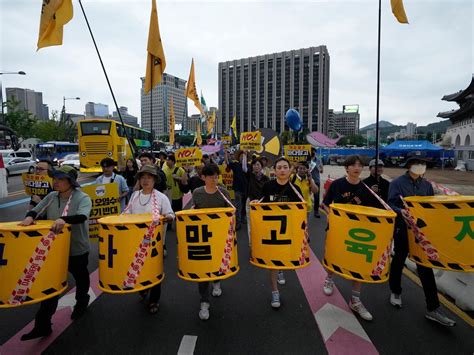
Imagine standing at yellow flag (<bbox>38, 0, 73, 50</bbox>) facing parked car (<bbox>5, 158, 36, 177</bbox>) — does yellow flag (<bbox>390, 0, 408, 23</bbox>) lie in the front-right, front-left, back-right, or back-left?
back-right

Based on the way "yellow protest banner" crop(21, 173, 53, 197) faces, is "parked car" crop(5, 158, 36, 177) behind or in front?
behind

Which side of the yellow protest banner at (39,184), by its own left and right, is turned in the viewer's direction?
front

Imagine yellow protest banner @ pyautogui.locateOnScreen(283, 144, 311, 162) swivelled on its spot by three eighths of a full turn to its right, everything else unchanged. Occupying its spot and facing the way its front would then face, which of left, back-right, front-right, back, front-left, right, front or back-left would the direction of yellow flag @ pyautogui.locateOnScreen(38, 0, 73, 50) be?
left

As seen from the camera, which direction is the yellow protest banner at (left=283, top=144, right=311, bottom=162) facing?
toward the camera

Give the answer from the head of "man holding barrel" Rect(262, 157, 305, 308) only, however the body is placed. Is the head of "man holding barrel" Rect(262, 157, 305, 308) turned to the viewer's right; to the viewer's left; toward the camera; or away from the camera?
toward the camera

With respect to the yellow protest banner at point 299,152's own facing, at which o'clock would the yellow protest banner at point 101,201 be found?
the yellow protest banner at point 101,201 is roughly at 1 o'clock from the yellow protest banner at point 299,152.

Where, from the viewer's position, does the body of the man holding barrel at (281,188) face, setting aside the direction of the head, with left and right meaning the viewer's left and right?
facing the viewer

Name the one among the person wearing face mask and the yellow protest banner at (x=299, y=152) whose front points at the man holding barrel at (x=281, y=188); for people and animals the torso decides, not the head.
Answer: the yellow protest banner

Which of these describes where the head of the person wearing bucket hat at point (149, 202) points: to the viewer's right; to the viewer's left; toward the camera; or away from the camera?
toward the camera

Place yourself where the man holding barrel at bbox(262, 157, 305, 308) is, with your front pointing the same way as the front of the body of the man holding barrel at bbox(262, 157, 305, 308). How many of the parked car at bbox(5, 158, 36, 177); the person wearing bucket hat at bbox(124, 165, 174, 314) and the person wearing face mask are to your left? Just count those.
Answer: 1

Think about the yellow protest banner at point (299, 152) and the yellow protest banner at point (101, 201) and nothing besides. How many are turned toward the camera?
2

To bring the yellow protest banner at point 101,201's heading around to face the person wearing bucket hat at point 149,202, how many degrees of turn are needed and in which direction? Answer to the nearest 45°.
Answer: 0° — it already faces them

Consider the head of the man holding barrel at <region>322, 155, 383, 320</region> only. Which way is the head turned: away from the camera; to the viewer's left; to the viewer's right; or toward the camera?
toward the camera

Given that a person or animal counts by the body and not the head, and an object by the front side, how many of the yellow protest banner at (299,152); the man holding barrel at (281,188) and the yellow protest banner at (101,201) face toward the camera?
3

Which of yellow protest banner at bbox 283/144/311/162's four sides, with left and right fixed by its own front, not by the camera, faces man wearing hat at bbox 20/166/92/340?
front
